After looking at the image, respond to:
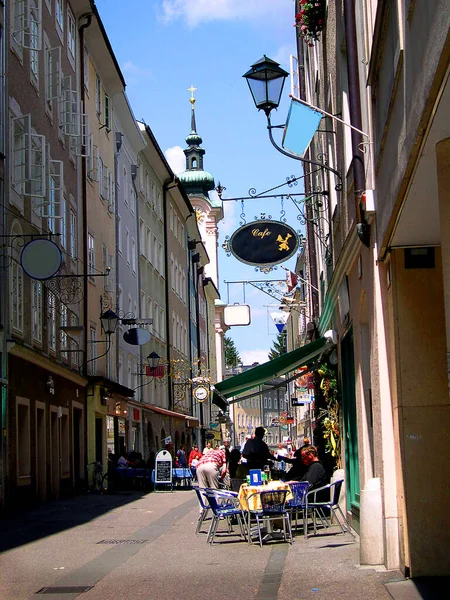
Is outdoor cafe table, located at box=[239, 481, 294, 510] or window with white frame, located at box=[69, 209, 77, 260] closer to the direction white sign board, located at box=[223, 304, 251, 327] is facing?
the outdoor cafe table

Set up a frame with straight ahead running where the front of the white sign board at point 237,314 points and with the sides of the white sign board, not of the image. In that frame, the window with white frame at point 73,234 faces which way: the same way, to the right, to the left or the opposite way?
to the left

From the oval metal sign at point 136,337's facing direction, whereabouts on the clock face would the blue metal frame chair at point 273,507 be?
The blue metal frame chair is roughly at 12 o'clock from the oval metal sign.

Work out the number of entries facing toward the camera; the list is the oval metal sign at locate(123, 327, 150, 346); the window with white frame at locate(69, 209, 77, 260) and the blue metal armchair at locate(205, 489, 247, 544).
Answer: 1

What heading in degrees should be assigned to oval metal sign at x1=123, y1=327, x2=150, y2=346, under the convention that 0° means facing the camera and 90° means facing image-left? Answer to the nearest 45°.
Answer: approximately 0°

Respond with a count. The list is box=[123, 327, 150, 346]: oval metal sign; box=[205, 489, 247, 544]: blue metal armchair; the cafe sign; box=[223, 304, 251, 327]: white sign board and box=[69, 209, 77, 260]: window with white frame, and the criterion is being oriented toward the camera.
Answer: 3

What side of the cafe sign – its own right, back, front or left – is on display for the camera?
front

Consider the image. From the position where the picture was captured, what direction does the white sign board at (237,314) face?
facing the viewer

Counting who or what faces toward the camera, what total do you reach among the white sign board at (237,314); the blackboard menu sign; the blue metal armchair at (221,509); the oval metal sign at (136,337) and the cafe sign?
4

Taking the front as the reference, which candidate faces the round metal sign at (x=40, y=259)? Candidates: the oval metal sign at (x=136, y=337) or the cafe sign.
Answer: the oval metal sign at (x=136, y=337)

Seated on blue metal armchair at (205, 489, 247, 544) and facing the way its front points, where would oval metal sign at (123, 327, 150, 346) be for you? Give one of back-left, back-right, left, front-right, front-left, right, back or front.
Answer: front-left

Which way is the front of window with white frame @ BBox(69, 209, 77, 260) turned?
to the viewer's right

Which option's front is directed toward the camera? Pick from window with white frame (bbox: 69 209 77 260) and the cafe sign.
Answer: the cafe sign

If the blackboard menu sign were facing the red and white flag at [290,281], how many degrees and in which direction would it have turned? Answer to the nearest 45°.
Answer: approximately 135° to its left

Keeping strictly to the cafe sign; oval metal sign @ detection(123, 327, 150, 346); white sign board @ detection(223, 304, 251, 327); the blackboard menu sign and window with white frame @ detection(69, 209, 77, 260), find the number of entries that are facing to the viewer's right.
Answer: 1

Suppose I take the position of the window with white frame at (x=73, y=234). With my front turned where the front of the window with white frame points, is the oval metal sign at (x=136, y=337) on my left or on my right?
on my left

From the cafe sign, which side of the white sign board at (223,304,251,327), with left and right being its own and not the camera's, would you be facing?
front
